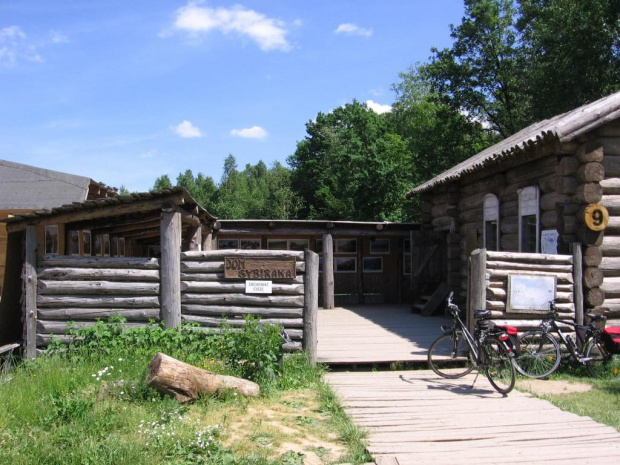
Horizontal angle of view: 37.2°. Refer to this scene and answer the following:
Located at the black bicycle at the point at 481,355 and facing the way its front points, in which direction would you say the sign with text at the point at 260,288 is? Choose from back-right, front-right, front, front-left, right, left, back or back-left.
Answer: front-left

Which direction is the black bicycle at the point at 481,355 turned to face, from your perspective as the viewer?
facing away from the viewer and to the left of the viewer

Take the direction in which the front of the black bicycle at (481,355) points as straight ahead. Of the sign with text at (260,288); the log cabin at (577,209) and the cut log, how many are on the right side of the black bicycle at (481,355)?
1

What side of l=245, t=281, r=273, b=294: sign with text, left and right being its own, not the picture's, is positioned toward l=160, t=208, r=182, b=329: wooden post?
right

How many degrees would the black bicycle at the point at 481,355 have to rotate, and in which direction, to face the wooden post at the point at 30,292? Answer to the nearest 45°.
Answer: approximately 45° to its left

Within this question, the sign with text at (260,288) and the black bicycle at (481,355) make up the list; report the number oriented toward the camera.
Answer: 1

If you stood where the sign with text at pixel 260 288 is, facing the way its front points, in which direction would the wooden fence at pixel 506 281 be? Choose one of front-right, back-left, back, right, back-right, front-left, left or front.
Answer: left

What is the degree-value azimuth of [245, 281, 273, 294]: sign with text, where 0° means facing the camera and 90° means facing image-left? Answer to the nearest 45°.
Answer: approximately 0°

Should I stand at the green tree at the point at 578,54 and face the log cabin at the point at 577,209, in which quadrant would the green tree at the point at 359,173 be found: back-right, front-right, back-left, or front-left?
back-right
